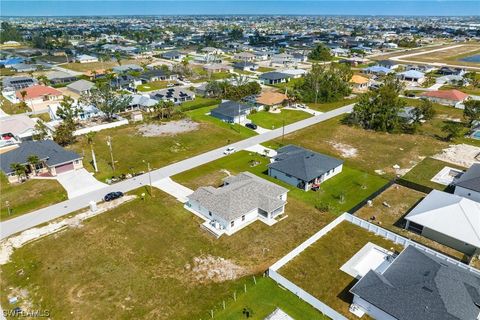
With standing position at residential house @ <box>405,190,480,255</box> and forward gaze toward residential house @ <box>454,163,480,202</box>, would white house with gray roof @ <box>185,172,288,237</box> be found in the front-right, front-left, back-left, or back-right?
back-left

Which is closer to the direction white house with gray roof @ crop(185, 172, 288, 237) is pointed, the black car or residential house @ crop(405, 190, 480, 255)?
the black car

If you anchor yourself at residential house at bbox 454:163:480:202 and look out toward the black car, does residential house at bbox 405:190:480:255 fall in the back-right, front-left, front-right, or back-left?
front-left

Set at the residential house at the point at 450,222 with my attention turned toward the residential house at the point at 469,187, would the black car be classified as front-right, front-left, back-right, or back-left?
back-left

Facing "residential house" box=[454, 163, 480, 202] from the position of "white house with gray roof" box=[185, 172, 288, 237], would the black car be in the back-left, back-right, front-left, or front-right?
back-left

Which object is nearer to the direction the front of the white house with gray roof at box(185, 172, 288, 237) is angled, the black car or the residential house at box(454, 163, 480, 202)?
the black car

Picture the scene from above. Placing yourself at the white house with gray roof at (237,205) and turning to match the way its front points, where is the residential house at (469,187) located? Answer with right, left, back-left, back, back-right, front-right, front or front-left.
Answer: back-right

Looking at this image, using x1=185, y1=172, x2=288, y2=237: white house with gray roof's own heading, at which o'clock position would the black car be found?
The black car is roughly at 11 o'clock from the white house with gray roof.

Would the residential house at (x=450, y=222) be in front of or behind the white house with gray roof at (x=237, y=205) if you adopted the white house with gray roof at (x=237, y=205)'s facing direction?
behind

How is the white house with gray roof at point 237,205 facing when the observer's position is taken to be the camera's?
facing away from the viewer and to the left of the viewer

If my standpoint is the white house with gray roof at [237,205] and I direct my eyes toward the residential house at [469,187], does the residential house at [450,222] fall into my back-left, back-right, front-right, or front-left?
front-right
